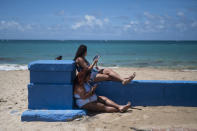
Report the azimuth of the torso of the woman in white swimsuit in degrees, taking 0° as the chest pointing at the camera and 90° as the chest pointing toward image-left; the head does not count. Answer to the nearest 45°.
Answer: approximately 270°

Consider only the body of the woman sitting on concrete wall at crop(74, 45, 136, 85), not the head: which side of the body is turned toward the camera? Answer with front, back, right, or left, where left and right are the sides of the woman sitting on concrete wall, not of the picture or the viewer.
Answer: right

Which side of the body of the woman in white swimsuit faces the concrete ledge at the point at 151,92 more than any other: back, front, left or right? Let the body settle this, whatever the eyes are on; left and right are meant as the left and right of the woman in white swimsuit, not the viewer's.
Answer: front

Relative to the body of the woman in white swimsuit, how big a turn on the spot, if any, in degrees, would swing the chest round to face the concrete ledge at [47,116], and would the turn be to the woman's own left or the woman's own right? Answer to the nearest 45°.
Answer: approximately 135° to the woman's own right

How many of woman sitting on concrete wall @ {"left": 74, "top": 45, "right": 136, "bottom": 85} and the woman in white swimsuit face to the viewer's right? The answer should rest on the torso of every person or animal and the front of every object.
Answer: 2

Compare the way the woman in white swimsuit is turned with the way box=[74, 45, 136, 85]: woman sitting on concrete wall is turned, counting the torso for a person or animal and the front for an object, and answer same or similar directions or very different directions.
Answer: same or similar directions

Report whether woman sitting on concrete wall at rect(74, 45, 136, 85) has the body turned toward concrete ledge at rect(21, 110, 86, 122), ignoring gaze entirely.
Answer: no

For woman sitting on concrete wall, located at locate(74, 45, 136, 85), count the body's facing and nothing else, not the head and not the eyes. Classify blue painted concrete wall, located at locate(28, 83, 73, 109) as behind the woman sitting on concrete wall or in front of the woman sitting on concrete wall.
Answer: behind

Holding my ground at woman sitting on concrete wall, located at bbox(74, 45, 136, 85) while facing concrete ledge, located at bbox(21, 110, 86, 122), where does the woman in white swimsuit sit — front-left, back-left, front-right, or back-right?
front-left

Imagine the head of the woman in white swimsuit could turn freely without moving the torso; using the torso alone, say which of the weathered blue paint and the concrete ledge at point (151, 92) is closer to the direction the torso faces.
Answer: the concrete ledge
